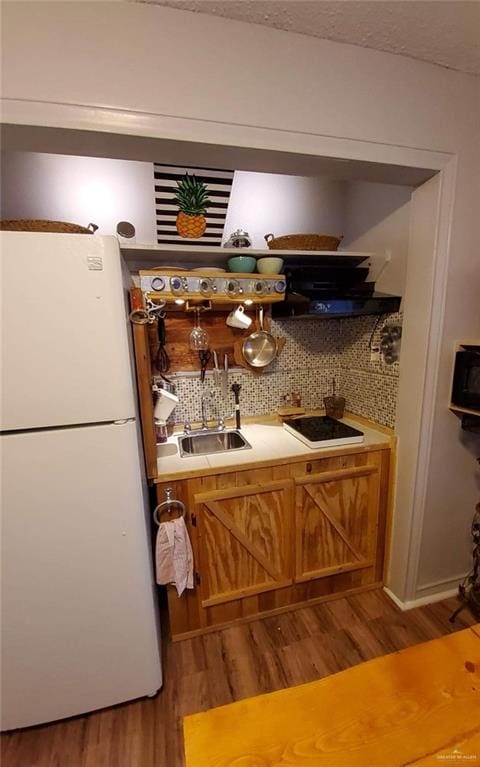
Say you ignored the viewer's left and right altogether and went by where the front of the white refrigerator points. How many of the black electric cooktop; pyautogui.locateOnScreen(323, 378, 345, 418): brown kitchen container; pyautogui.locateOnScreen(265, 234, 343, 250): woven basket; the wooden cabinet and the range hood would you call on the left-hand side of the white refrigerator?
5

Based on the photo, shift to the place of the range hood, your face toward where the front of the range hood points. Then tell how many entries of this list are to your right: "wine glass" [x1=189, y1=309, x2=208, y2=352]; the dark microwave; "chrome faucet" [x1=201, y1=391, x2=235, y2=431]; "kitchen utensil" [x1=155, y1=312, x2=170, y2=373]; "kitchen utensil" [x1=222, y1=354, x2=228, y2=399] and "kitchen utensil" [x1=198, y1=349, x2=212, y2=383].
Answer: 5

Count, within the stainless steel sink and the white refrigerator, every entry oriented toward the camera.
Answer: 2

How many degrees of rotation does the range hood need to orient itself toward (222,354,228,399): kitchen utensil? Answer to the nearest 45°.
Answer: approximately 90° to its right

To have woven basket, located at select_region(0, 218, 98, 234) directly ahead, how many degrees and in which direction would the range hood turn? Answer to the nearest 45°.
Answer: approximately 45° to its right

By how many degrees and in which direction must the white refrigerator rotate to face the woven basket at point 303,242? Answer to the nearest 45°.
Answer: approximately 90° to its left

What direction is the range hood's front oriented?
toward the camera

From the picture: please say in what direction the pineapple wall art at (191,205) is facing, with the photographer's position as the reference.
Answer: facing the viewer

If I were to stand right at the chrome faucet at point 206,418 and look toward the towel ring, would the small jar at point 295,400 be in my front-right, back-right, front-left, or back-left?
back-left

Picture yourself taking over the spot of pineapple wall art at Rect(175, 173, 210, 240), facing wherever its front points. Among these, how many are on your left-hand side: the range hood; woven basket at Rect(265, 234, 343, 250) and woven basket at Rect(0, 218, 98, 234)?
2
